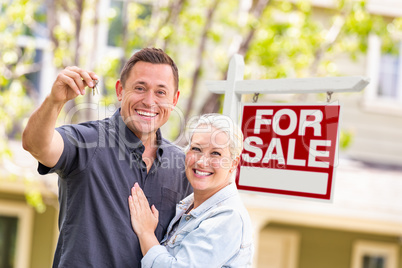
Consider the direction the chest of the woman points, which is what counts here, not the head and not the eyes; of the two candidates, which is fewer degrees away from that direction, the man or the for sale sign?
the man

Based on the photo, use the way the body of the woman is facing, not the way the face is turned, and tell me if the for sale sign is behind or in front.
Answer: behind

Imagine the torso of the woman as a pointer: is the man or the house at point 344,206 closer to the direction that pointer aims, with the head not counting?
the man

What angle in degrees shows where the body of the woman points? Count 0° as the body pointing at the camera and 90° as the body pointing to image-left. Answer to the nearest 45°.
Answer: approximately 45°
